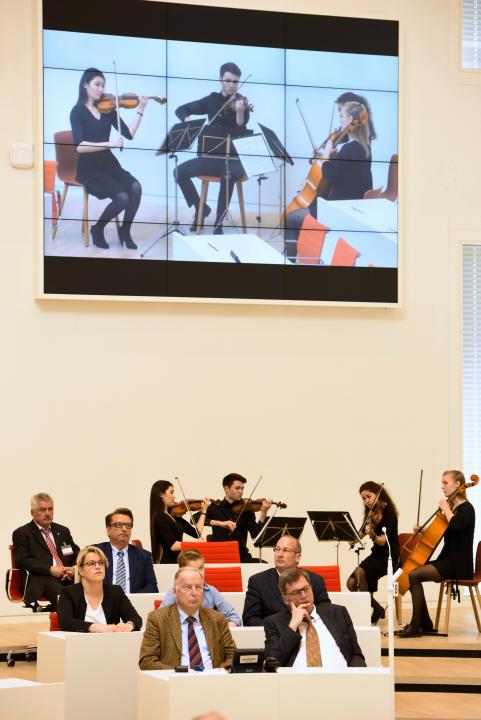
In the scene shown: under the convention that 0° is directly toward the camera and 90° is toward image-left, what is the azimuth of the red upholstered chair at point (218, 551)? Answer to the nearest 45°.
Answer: approximately 0°

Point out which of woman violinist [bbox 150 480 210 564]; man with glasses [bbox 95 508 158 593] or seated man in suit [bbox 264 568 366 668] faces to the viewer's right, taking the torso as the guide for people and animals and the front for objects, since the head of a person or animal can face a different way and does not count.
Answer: the woman violinist

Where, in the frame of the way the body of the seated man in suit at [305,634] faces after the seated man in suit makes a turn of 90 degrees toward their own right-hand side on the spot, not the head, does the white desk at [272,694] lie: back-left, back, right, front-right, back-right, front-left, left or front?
left

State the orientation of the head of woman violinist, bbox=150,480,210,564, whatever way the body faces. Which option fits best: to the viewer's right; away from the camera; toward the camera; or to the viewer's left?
to the viewer's right

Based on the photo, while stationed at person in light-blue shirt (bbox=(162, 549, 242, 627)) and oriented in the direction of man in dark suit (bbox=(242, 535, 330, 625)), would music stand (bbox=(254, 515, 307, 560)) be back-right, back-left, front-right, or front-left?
front-left

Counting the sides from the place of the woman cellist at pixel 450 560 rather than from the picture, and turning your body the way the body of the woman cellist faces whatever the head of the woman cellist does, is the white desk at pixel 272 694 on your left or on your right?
on your left

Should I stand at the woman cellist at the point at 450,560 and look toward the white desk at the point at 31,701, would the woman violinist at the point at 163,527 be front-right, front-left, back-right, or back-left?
front-right

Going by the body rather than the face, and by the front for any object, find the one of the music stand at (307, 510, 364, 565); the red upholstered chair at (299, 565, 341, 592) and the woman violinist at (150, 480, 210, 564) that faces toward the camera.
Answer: the red upholstered chair

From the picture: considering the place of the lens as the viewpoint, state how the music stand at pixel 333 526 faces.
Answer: facing away from the viewer and to the right of the viewer

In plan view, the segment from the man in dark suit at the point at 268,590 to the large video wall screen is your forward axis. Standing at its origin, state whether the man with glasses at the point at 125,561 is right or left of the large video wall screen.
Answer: left

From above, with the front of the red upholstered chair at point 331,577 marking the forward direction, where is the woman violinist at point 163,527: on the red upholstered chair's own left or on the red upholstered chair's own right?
on the red upholstered chair's own right

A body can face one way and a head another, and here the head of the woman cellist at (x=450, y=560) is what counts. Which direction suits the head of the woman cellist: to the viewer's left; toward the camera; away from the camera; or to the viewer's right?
to the viewer's left

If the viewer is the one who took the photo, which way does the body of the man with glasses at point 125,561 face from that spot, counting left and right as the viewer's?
facing the viewer

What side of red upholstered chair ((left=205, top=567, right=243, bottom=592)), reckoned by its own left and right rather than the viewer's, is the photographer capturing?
front

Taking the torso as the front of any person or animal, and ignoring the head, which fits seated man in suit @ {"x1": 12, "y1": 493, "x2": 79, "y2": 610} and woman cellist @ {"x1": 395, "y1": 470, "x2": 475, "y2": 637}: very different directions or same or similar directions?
very different directions

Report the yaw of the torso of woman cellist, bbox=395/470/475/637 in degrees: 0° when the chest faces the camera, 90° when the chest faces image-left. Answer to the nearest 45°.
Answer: approximately 90°
